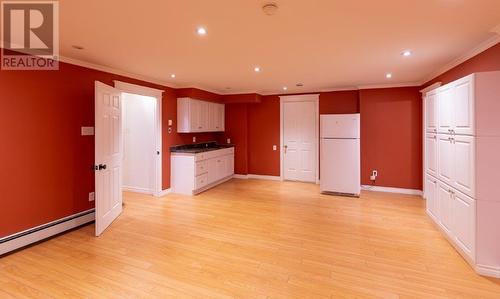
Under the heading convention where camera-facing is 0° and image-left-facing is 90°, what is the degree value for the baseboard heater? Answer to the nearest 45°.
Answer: approximately 315°

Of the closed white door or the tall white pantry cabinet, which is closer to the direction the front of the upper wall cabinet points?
the tall white pantry cabinet

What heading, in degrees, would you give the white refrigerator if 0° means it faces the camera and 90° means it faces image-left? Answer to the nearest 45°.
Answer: approximately 0°

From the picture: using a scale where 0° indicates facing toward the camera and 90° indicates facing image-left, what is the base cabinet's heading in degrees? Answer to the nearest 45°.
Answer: approximately 315°

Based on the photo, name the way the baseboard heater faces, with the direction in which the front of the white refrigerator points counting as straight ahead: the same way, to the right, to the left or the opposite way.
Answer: to the left

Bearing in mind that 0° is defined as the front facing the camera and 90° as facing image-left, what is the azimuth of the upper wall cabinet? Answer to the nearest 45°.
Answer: approximately 315°

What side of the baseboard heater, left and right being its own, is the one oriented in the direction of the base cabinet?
left
